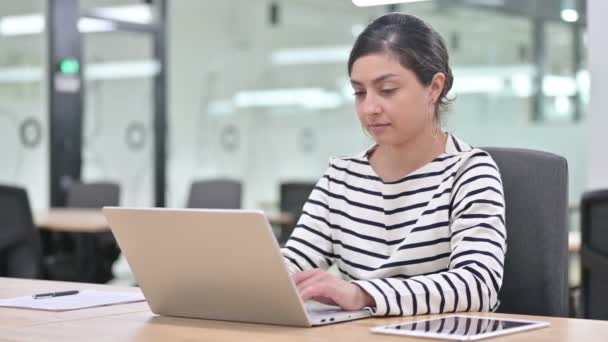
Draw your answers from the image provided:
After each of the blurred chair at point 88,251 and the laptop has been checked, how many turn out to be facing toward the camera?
1

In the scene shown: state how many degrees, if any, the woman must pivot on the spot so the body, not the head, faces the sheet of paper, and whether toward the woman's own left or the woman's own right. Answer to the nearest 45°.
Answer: approximately 45° to the woman's own right

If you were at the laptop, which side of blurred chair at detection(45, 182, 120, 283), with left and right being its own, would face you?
front

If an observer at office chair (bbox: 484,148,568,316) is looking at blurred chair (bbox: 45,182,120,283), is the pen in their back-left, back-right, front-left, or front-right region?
front-left

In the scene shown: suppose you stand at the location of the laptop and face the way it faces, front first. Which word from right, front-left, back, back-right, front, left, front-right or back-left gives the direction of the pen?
left

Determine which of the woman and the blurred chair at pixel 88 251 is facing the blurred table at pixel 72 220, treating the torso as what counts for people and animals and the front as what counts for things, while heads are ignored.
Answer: the blurred chair

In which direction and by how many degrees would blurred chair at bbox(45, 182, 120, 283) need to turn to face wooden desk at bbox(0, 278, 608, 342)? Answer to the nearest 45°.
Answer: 0° — it already faces it

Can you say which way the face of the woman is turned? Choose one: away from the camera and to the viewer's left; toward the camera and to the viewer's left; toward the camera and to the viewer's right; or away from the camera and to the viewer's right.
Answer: toward the camera and to the viewer's left

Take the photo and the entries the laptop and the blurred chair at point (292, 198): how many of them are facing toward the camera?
1

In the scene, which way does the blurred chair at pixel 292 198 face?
toward the camera

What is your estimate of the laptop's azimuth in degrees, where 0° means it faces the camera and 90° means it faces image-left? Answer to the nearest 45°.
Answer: approximately 225°

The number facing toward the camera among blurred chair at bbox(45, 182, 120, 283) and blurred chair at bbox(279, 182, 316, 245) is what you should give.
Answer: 2

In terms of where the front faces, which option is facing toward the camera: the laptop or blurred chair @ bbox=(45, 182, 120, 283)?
the blurred chair
